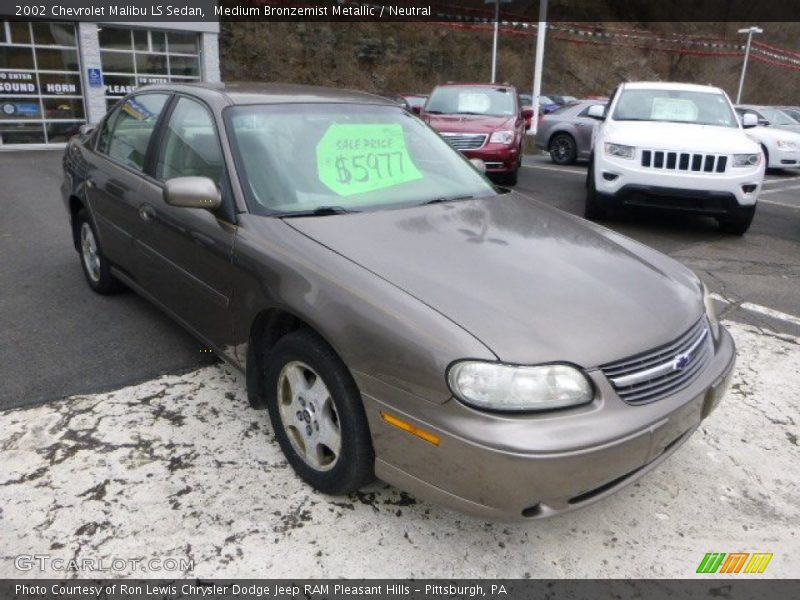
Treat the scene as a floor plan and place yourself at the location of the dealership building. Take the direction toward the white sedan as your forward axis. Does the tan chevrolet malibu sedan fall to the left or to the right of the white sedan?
right

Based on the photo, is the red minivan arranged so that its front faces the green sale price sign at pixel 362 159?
yes

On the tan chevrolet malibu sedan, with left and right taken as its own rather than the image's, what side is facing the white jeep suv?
left

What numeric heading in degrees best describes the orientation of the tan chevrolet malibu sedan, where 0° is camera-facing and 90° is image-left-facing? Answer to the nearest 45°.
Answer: approximately 315°

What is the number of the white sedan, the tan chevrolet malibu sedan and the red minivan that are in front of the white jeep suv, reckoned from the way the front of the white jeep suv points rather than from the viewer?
1

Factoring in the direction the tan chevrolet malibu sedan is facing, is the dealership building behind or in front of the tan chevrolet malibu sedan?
behind

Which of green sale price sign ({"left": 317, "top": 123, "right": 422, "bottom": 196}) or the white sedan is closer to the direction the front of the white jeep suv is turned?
the green sale price sign

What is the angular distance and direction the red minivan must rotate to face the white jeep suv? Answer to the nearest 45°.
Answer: approximately 45° to its left

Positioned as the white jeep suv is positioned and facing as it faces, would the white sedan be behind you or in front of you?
behind

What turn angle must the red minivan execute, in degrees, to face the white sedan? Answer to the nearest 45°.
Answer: approximately 135° to its left

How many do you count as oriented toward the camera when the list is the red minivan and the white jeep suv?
2

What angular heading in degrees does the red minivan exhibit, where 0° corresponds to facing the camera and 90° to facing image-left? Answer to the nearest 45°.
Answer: approximately 0°
